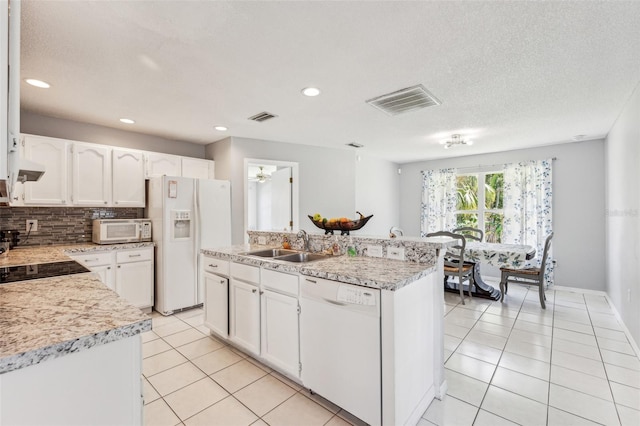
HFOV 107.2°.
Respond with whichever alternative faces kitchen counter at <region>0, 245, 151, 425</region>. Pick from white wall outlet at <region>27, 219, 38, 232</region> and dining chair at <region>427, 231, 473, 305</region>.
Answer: the white wall outlet

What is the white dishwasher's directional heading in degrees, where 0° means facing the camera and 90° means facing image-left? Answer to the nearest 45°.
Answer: approximately 45°

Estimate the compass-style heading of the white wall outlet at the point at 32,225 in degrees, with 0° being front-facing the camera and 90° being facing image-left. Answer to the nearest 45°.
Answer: approximately 0°

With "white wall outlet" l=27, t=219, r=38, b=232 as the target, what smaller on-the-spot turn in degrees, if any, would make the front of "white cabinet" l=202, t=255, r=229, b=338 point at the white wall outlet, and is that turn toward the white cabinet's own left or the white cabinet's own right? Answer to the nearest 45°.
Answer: approximately 90° to the white cabinet's own right

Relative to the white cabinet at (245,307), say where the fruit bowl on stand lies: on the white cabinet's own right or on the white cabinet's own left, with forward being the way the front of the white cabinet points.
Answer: on the white cabinet's own left

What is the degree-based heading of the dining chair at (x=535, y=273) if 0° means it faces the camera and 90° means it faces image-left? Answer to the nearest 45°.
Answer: approximately 90°

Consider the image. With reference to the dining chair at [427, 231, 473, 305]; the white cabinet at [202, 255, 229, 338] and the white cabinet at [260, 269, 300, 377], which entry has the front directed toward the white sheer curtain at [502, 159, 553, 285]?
the dining chair

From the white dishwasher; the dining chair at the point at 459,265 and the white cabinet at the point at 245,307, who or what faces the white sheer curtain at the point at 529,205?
the dining chair
